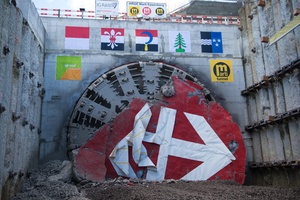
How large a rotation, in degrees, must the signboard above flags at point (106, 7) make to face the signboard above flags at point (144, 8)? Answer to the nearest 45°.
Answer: approximately 135° to its left

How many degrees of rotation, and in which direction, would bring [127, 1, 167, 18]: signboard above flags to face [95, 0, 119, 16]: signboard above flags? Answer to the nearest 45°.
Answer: approximately 45° to its right

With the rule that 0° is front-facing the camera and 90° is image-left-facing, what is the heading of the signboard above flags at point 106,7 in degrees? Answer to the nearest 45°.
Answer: approximately 0°

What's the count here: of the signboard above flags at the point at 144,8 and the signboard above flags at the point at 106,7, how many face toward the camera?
2

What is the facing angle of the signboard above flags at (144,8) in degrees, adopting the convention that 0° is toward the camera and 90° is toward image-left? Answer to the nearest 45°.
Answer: approximately 0°
